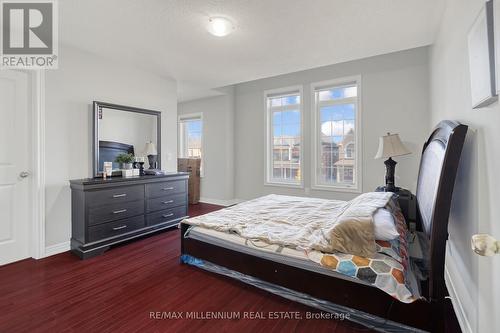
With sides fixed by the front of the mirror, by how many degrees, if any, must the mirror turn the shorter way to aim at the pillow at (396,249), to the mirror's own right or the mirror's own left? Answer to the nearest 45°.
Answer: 0° — it already faces it

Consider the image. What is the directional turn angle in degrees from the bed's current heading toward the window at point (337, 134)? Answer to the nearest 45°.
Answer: approximately 90° to its right

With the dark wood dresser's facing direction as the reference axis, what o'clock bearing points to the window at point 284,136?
The window is roughly at 10 o'clock from the dark wood dresser.

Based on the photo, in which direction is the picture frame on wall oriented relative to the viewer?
to the viewer's left

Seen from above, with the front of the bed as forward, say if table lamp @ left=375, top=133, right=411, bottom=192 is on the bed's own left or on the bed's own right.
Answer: on the bed's own right

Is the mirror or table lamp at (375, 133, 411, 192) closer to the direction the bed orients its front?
the mirror

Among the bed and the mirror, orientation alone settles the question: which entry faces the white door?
the bed

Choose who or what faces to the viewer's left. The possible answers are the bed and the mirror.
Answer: the bed

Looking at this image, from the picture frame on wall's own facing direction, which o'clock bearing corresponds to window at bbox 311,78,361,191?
The window is roughly at 2 o'clock from the picture frame on wall.

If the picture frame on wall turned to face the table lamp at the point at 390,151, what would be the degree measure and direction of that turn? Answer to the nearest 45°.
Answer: approximately 45° to its right

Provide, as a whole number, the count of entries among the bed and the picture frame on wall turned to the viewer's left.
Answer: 2

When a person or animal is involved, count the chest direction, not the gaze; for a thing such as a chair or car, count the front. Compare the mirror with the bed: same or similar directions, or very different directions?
very different directions

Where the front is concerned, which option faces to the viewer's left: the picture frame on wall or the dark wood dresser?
the picture frame on wall

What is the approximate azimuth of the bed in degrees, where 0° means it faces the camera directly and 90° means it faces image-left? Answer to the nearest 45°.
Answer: approximately 90°
